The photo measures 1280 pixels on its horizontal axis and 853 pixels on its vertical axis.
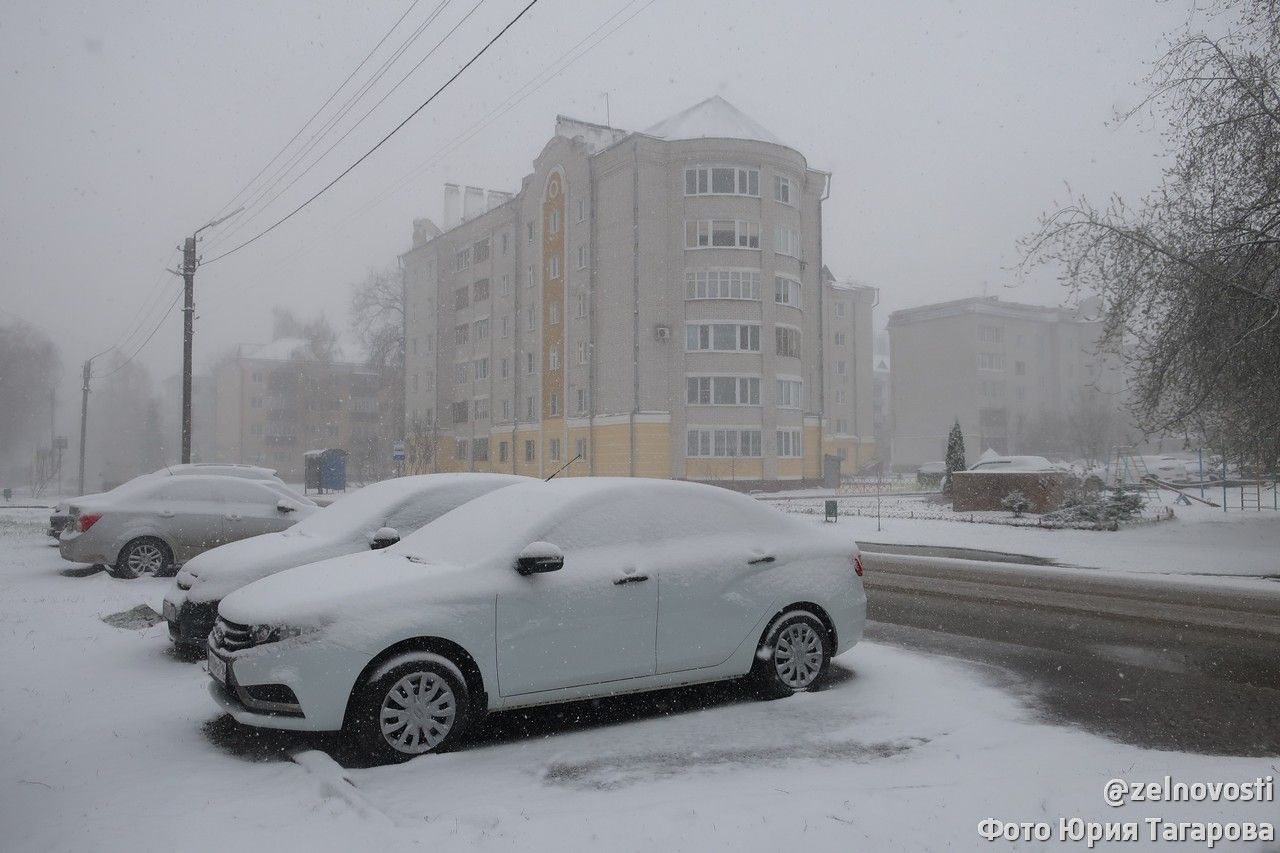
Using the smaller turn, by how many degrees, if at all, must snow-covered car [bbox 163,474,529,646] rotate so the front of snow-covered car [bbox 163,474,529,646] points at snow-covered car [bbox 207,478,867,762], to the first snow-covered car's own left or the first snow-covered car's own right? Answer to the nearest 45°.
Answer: approximately 90° to the first snow-covered car's own left

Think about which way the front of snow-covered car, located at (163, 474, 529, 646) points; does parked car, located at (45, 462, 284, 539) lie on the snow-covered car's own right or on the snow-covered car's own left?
on the snow-covered car's own right

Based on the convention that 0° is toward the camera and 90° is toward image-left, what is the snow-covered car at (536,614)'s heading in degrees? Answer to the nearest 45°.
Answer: approximately 45°

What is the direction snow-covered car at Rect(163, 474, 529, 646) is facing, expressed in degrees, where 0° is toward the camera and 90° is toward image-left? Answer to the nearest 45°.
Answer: approximately 45°

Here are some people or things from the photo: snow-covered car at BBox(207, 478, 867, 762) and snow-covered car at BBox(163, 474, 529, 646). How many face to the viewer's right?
0

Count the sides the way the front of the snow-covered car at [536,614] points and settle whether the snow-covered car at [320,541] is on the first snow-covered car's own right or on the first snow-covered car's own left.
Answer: on the first snow-covered car's own right

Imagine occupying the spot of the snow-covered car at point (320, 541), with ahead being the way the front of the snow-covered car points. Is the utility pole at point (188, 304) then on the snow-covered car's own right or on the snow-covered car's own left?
on the snow-covered car's own right

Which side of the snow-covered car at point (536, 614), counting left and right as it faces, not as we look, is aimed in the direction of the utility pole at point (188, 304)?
right
